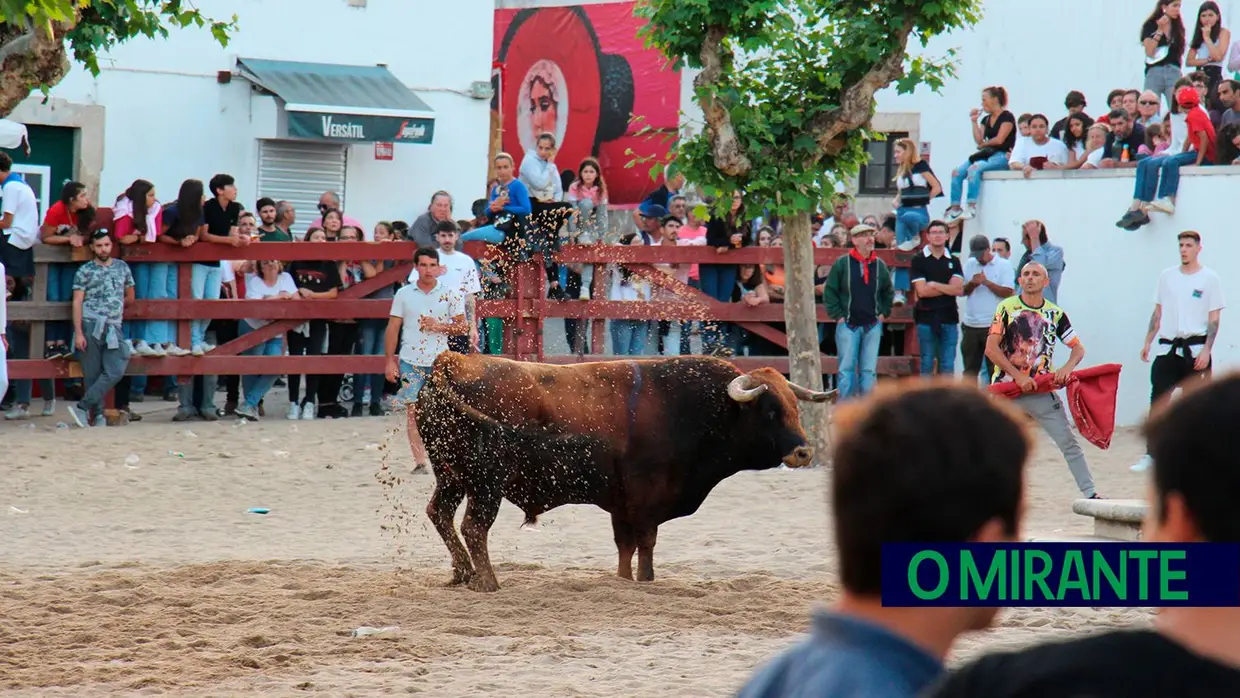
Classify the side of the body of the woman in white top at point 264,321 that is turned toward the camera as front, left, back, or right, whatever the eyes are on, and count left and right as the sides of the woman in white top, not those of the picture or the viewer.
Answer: front

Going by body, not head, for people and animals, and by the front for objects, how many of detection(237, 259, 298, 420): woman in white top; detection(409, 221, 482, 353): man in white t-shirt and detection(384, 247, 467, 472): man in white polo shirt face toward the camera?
3

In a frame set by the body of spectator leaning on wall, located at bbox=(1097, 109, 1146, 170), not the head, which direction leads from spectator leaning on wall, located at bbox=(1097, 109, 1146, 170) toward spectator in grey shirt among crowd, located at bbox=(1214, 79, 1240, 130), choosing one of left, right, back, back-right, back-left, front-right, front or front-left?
left

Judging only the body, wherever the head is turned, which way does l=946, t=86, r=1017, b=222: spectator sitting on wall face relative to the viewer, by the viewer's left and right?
facing the viewer and to the left of the viewer

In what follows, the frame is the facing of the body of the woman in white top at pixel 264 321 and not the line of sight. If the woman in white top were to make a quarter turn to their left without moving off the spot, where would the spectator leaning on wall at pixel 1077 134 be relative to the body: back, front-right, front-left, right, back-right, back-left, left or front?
front

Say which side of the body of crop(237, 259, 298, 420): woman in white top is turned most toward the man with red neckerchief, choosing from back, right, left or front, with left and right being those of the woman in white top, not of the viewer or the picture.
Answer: left

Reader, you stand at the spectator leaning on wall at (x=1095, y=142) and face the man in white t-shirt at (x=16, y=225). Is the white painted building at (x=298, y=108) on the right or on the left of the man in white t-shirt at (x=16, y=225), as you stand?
right

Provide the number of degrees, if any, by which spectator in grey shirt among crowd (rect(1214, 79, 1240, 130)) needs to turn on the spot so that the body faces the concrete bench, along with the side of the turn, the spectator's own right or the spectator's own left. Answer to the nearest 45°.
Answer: approximately 45° to the spectator's own left

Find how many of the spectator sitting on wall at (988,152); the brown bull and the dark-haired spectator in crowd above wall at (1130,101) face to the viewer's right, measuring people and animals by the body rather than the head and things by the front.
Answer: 1
